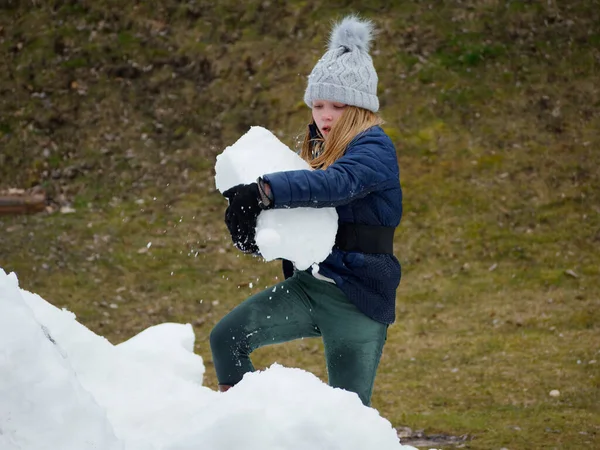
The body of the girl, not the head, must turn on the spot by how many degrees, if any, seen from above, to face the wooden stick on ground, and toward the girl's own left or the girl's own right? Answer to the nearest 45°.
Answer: approximately 90° to the girl's own right

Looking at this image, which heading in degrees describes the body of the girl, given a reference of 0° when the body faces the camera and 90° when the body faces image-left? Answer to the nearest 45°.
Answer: approximately 45°

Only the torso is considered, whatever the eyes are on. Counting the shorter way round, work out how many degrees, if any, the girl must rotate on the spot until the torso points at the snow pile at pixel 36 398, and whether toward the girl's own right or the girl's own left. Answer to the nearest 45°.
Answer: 0° — they already face it

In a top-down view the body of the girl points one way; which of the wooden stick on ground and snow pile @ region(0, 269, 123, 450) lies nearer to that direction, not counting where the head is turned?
the snow pile
